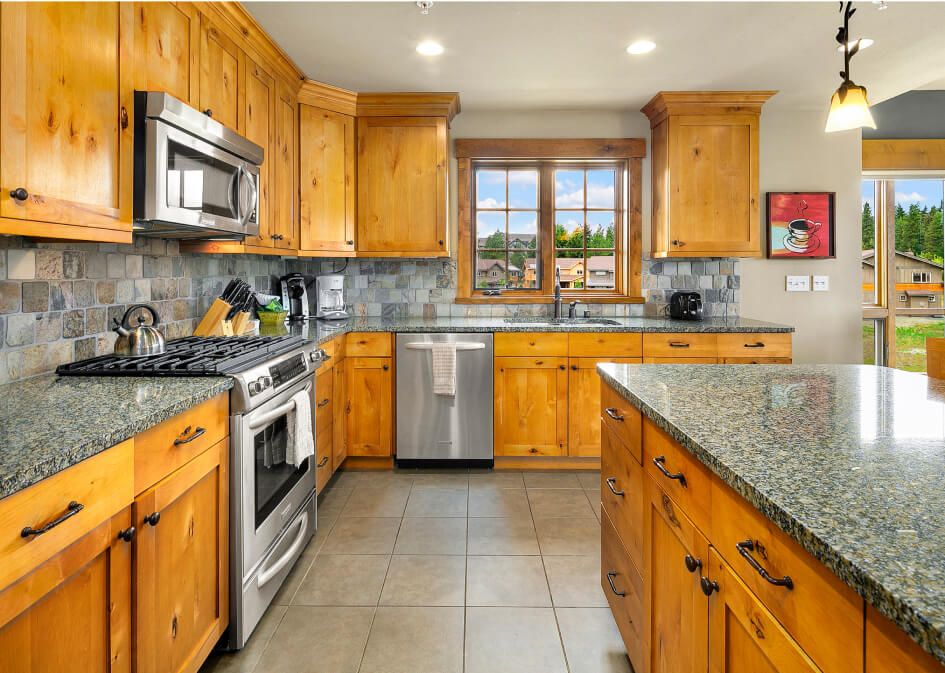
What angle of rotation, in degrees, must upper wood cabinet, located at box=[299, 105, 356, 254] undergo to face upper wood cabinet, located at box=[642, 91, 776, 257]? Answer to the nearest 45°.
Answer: approximately 45° to its left

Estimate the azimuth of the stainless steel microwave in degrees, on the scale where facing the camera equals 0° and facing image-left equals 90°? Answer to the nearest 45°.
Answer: approximately 315°

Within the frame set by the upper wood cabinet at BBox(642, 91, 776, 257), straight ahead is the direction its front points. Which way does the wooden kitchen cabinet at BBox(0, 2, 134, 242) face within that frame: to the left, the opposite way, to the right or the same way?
to the left

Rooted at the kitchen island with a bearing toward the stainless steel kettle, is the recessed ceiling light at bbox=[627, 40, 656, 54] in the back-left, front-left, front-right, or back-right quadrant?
front-right

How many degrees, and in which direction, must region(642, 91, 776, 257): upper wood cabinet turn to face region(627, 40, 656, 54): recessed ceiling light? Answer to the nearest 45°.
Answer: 0° — it already faces it

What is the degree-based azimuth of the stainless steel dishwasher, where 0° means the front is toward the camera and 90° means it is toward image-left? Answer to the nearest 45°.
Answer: approximately 0°

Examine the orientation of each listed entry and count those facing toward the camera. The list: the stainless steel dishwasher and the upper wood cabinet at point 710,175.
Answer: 2

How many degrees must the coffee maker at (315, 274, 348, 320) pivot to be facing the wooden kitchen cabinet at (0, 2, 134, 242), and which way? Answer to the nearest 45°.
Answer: approximately 45° to its right

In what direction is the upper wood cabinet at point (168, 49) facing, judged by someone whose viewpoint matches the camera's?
facing the viewer and to the right of the viewer

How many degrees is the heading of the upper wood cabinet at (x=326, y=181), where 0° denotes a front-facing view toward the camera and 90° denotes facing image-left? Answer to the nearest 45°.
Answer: approximately 315°

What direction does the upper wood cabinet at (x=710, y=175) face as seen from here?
toward the camera
